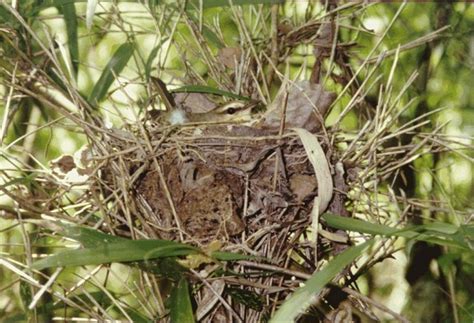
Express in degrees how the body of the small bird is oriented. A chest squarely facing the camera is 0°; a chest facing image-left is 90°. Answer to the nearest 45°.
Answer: approximately 270°
